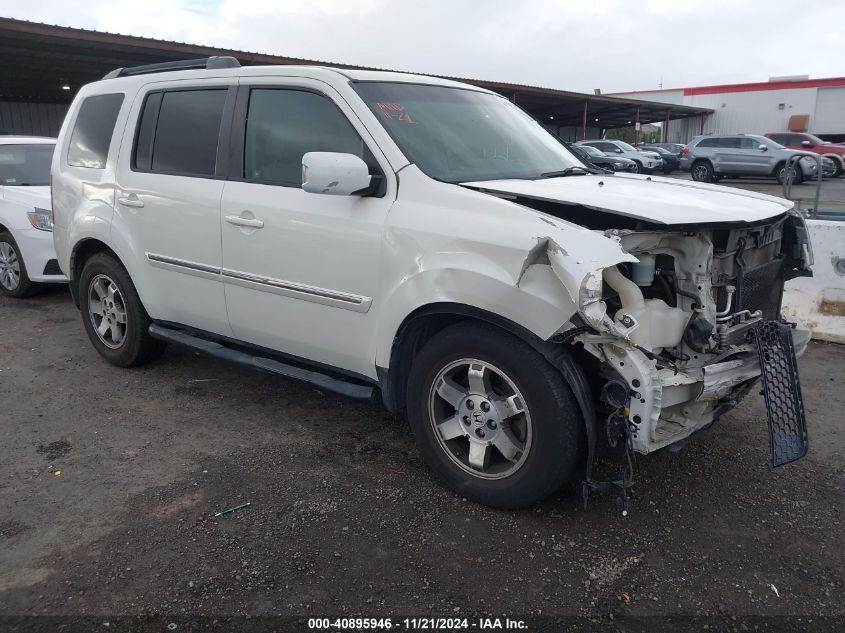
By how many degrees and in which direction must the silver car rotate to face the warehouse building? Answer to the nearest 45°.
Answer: approximately 90° to its left

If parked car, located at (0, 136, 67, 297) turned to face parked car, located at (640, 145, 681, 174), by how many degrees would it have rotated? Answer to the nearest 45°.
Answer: approximately 90° to its left

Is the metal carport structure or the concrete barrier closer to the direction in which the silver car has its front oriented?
the concrete barrier

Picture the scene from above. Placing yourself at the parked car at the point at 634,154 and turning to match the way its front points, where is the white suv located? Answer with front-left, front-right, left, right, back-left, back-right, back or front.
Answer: front-right

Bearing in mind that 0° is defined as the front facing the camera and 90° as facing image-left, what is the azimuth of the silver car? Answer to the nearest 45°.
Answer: approximately 270°

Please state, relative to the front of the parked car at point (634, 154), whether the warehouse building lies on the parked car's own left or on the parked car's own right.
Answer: on the parked car's own left

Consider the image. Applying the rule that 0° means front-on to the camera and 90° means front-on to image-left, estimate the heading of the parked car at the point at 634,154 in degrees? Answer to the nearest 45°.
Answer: approximately 315°

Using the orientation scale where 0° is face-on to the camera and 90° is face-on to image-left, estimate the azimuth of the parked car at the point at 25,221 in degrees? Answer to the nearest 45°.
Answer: approximately 315°

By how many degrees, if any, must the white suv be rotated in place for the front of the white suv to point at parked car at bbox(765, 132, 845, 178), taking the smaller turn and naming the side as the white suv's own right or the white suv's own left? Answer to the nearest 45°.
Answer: approximately 90° to the white suv's own left

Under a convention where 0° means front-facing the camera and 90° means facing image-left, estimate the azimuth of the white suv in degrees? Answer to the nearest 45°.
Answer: approximately 315°

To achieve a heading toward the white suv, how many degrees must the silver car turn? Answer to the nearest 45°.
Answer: approximately 90° to its right

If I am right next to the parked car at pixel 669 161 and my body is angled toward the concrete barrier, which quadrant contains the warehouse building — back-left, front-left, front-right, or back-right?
back-left
